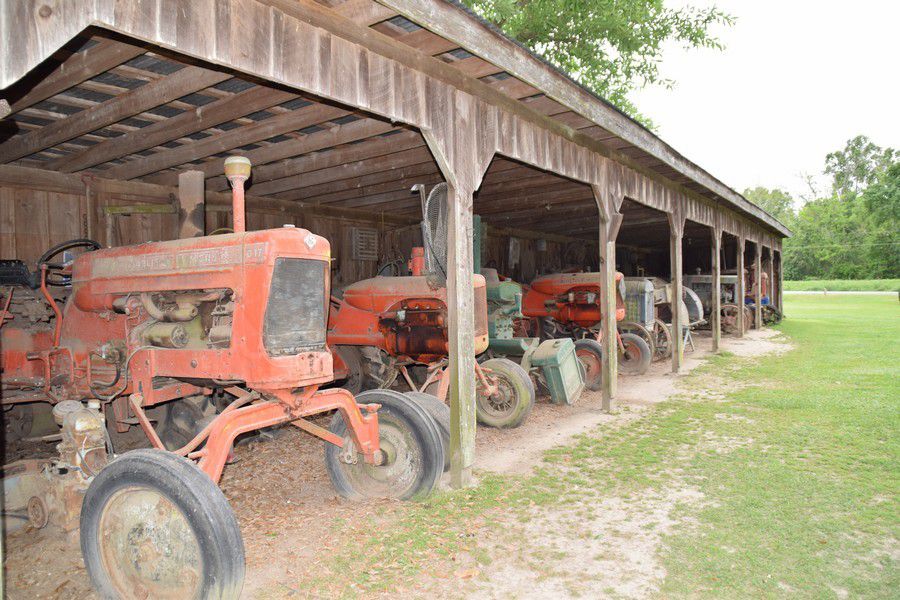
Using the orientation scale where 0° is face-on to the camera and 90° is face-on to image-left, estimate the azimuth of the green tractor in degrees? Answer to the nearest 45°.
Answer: approximately 315°

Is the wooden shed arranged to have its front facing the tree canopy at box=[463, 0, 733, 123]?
no

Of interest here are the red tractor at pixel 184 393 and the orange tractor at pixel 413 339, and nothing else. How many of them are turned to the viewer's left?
0

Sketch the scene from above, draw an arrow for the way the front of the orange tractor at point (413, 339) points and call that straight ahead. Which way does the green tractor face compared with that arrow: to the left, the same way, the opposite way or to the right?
the same way

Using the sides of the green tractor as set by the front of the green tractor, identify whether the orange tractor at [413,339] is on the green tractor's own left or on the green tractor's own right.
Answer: on the green tractor's own right

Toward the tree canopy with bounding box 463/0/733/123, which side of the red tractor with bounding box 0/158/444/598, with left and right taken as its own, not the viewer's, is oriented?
left

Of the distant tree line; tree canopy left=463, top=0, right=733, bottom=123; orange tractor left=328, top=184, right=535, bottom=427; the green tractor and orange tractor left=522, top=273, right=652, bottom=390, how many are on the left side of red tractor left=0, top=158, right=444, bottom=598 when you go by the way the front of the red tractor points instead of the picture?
5

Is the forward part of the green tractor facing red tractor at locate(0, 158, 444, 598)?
no

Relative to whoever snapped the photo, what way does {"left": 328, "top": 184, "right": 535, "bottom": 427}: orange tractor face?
facing the viewer and to the right of the viewer

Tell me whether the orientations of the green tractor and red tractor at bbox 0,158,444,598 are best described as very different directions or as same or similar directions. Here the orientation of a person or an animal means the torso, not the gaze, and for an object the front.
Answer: same or similar directions

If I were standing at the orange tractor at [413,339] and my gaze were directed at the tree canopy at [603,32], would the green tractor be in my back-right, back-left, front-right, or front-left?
front-right

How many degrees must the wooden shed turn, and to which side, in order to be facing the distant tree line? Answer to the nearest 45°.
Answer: approximately 90° to its left

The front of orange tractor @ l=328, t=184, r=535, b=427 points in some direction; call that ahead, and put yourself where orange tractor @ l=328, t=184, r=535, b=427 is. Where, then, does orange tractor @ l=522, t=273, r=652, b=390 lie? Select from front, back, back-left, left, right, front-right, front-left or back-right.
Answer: left

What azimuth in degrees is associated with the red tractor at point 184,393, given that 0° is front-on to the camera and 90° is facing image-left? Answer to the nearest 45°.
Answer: approximately 315°

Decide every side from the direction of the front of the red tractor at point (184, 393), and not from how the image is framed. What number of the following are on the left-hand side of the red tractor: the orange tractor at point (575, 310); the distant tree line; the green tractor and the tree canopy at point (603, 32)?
4

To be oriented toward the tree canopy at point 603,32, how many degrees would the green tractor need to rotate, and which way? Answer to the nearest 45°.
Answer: approximately 135° to its left

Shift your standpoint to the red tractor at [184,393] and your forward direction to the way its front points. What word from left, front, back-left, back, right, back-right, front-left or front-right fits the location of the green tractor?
left
